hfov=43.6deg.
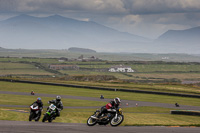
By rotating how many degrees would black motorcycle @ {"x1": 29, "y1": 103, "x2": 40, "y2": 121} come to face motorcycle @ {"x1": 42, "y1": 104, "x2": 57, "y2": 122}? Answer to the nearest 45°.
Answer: approximately 45° to its left

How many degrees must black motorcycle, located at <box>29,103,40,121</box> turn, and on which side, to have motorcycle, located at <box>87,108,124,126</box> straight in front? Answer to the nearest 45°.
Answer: approximately 45° to its left
